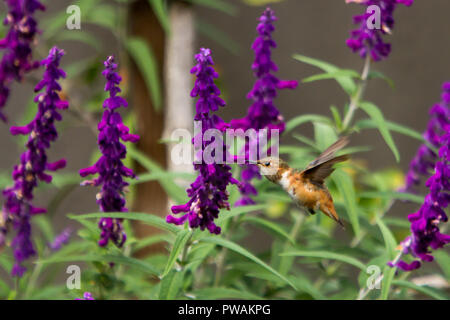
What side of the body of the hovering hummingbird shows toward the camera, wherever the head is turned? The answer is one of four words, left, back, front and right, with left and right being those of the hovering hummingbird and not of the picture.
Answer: left

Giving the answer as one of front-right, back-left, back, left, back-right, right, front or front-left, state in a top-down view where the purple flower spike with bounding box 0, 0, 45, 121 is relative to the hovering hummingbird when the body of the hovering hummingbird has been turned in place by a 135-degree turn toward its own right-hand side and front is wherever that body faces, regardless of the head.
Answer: back-left

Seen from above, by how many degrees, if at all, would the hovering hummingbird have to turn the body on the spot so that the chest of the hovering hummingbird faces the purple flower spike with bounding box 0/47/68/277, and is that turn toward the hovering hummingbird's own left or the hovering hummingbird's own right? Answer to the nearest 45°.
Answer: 0° — it already faces it
